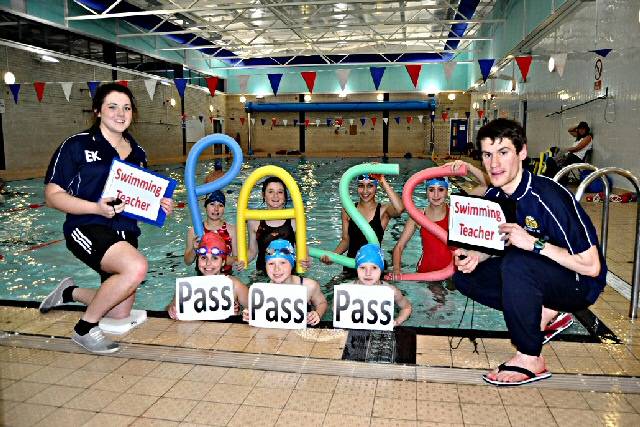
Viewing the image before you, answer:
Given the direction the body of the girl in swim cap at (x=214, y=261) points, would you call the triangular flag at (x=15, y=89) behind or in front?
behind

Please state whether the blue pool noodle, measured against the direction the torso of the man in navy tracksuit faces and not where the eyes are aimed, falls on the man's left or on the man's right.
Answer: on the man's right

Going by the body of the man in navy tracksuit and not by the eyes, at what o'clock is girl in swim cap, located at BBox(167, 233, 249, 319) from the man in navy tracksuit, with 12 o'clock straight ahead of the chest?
The girl in swim cap is roughly at 2 o'clock from the man in navy tracksuit.

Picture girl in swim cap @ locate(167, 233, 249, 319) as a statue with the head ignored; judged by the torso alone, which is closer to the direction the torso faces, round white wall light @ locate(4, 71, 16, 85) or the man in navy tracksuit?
the man in navy tracksuit

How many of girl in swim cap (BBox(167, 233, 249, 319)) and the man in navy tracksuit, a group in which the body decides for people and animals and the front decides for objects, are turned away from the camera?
0

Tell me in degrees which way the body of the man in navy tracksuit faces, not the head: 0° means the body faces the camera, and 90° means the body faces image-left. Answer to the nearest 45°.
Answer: approximately 45°

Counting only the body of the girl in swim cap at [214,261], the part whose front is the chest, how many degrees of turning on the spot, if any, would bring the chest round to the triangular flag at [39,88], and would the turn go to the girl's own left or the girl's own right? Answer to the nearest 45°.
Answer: approximately 180°

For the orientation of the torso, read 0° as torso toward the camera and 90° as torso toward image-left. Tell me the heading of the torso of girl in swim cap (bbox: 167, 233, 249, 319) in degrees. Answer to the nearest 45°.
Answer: approximately 0°

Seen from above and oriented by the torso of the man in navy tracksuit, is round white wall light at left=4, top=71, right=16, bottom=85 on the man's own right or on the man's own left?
on the man's own right

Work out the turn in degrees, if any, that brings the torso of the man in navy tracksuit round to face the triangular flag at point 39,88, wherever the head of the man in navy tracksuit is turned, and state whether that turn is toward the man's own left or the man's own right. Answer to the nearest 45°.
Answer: approximately 90° to the man's own right
